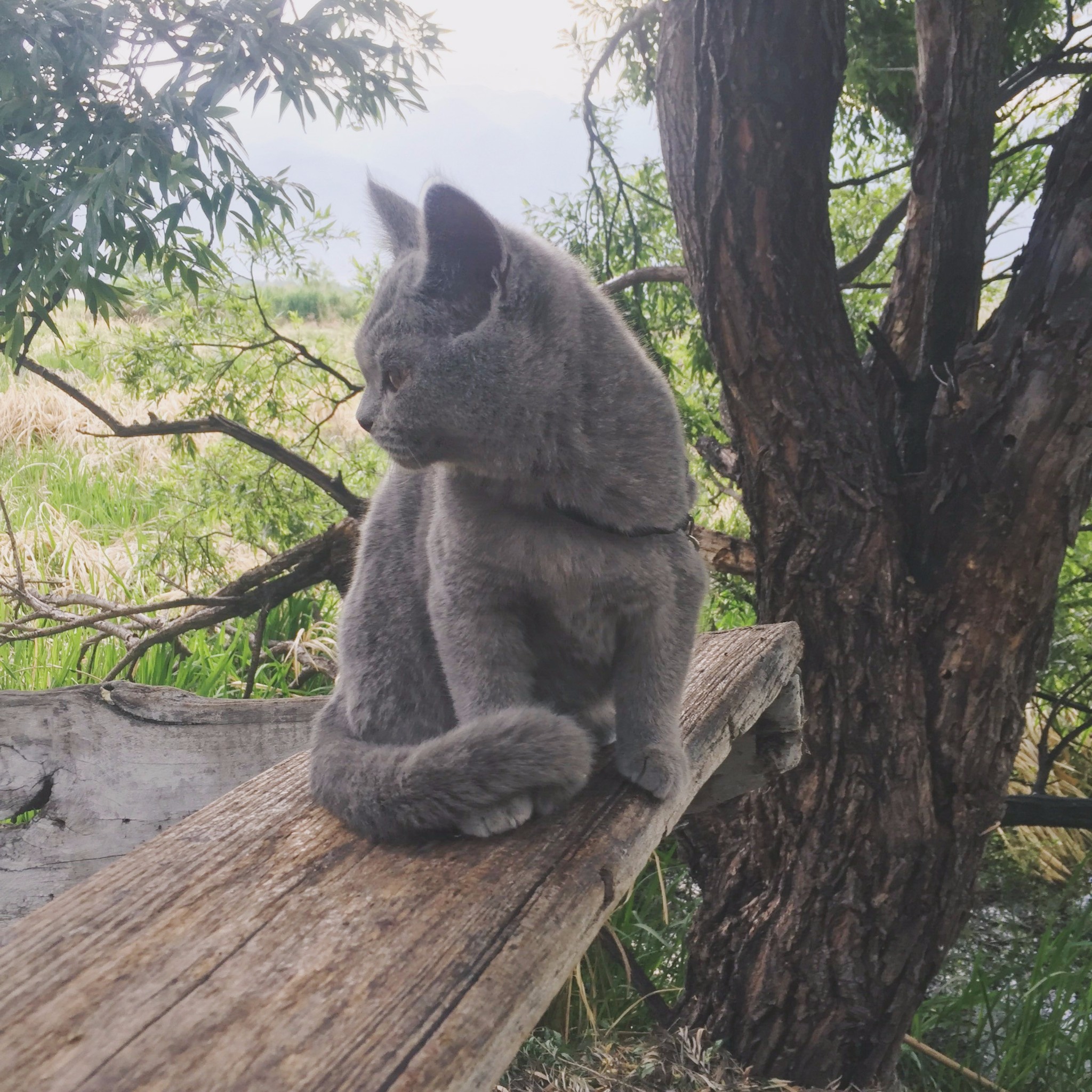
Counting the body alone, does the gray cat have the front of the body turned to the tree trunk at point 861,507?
no
